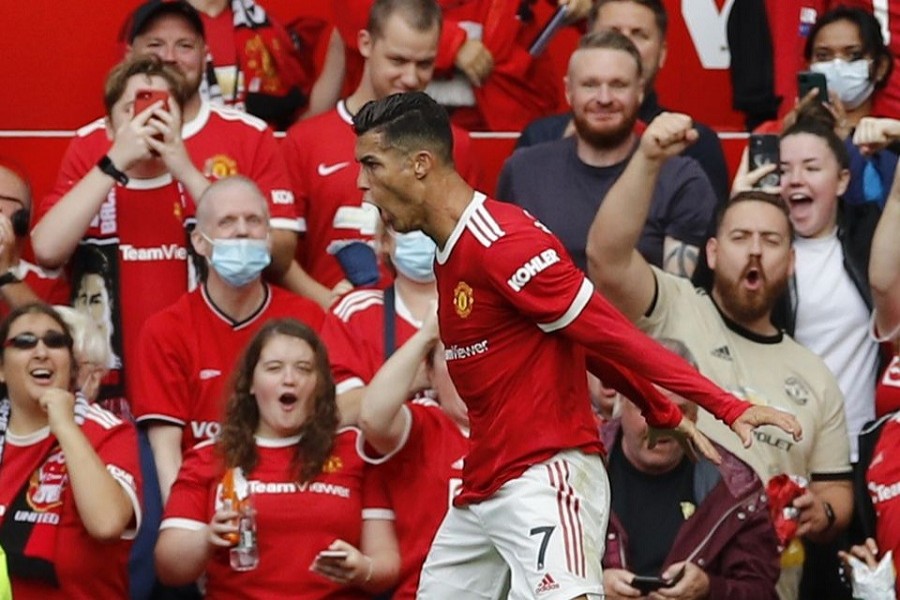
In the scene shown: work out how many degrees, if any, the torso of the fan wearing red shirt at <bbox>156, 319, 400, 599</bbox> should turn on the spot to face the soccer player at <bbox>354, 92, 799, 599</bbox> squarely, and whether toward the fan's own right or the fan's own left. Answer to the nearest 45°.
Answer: approximately 45° to the fan's own left

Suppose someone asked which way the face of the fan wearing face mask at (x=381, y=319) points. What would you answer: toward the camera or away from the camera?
toward the camera

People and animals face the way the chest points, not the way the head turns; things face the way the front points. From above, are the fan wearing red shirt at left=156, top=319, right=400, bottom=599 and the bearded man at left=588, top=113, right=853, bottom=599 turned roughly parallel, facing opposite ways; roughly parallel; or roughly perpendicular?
roughly parallel

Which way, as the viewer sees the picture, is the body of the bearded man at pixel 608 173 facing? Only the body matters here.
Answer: toward the camera

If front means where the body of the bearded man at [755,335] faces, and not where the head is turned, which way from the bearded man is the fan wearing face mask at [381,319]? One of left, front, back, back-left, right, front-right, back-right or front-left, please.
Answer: right

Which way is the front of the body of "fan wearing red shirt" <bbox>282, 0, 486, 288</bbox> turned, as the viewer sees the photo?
toward the camera

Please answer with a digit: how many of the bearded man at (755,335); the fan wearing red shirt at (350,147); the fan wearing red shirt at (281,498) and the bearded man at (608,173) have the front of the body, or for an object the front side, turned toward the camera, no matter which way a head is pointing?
4

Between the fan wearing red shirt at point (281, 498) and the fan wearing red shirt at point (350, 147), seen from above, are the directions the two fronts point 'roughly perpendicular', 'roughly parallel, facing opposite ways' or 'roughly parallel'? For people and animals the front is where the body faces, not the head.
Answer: roughly parallel

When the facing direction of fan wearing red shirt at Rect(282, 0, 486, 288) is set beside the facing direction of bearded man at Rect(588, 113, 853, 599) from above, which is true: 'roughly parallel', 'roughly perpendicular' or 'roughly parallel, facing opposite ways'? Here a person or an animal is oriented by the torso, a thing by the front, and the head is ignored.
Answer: roughly parallel

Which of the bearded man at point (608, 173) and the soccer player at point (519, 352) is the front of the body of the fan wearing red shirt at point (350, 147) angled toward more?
the soccer player

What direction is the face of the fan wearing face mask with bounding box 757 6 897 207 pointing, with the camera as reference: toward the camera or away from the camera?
toward the camera

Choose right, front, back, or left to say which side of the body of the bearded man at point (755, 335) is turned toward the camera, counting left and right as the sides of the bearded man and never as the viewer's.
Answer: front
